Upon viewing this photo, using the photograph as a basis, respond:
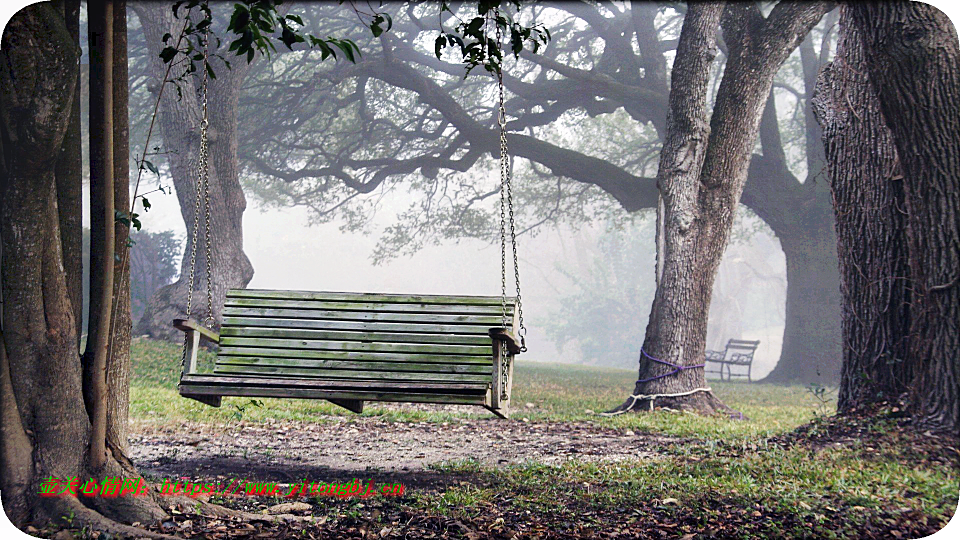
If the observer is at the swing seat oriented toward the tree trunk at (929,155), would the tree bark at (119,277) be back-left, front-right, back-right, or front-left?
back-right

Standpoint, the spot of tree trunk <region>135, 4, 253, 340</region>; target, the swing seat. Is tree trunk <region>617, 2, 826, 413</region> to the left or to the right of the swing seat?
left

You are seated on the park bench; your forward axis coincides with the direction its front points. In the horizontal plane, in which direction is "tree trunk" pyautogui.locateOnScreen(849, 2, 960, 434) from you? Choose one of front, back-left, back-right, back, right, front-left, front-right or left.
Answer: front-left

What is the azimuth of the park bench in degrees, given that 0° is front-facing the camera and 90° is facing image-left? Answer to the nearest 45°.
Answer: approximately 45°

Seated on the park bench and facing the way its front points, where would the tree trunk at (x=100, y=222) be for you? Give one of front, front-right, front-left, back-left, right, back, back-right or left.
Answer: front-left

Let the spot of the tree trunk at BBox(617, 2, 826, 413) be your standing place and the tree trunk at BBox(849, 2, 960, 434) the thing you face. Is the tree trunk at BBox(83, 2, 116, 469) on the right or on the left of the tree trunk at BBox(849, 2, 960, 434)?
right

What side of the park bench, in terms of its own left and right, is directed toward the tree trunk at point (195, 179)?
front

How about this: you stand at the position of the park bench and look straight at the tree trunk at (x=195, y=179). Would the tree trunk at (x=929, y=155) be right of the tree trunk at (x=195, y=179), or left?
left

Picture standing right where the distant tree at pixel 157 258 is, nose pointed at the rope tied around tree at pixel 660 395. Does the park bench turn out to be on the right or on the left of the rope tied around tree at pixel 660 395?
left

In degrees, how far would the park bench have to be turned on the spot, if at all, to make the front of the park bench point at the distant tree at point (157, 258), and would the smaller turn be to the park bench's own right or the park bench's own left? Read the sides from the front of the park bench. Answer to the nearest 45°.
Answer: approximately 45° to the park bench's own right

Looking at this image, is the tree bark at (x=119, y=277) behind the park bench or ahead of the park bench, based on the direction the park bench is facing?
ahead
